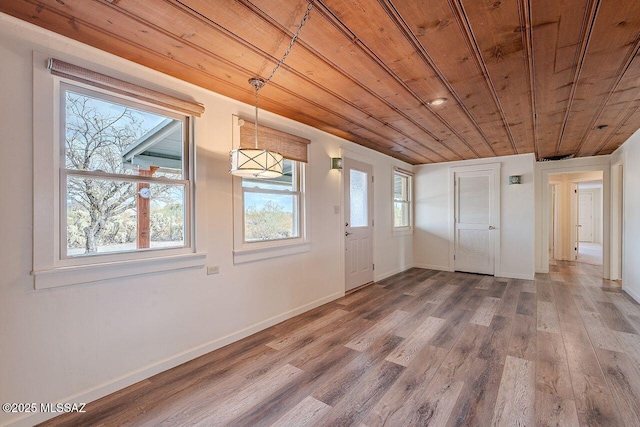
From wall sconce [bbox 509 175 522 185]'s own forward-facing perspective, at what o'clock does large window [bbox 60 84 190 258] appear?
The large window is roughly at 1 o'clock from the wall sconce.

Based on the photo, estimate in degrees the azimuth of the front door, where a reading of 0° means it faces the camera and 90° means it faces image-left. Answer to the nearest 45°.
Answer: approximately 315°

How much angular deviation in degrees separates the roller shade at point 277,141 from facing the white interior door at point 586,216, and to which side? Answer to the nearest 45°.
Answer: approximately 90° to its left

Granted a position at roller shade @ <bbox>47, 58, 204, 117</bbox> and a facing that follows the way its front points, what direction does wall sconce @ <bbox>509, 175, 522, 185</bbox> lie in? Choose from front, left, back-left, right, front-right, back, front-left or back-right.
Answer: front-left

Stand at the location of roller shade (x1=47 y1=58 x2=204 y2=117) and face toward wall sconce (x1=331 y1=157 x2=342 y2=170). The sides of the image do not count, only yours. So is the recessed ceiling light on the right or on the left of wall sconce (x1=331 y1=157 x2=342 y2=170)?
right

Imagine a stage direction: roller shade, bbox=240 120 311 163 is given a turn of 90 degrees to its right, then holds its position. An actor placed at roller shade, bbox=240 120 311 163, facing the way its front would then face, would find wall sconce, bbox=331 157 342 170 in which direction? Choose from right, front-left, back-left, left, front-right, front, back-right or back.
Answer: back

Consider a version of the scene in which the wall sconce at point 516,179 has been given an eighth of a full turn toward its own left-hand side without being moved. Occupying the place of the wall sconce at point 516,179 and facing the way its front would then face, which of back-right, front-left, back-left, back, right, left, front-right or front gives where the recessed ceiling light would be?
front-right

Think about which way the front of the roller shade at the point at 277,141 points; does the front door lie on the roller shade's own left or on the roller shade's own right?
on the roller shade's own left

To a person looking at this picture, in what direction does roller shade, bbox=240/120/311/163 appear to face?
facing the viewer and to the right of the viewer

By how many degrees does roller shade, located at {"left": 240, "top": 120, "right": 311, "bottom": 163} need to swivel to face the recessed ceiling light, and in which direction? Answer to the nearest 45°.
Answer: approximately 45° to its left

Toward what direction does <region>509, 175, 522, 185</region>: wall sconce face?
toward the camera

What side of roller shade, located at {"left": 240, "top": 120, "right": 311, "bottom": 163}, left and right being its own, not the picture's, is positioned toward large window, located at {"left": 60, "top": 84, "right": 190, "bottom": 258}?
right

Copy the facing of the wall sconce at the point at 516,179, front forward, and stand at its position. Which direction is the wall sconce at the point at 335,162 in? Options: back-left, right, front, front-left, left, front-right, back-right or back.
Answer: front-right

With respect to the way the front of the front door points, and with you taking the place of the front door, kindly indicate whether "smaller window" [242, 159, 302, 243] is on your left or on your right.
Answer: on your right

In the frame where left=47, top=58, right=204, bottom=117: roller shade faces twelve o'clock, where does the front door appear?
The front door is roughly at 10 o'clock from the roller shade.

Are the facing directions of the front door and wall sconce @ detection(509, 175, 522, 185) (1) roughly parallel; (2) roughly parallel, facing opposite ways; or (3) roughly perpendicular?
roughly perpendicular

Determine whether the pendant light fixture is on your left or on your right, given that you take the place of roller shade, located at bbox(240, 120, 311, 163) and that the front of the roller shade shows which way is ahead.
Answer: on your right
